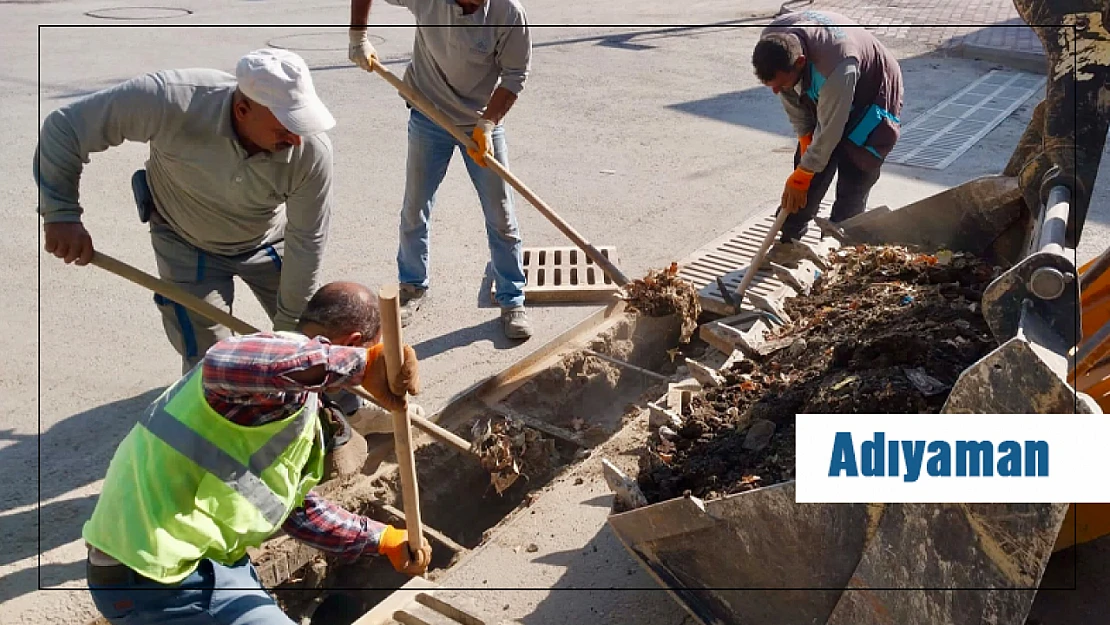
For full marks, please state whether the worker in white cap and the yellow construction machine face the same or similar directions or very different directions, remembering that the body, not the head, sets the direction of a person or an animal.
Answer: very different directions

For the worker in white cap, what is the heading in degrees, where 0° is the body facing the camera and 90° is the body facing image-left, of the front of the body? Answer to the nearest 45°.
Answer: approximately 315°

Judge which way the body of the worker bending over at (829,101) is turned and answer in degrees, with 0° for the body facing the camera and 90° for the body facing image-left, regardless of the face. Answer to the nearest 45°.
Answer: approximately 45°

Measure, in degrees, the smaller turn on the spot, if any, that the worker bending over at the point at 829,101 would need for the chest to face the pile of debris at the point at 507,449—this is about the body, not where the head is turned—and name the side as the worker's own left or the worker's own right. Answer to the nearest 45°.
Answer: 0° — they already face it

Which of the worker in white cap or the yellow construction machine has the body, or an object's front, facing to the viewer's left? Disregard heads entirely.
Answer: the yellow construction machine

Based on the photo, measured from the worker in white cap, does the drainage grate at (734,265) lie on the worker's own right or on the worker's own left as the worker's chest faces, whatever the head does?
on the worker's own left

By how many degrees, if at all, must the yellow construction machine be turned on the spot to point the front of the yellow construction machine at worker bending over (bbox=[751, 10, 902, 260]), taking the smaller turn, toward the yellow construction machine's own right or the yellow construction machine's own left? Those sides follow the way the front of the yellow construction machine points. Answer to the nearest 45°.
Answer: approximately 90° to the yellow construction machine's own right

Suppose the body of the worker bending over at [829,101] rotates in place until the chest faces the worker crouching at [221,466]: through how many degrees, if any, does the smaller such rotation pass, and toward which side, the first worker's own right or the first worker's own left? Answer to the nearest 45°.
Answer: approximately 45° to the first worker's own left

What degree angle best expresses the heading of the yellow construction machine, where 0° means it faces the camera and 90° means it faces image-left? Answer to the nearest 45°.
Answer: approximately 90°

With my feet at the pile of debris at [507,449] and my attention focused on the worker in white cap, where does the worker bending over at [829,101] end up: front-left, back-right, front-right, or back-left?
back-right
